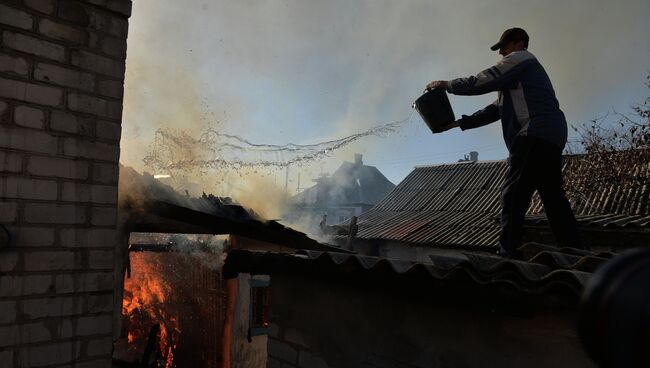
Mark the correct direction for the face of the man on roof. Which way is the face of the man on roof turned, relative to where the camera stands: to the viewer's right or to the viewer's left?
to the viewer's left

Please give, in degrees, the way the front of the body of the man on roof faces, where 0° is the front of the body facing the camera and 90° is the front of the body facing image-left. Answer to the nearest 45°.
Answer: approximately 90°

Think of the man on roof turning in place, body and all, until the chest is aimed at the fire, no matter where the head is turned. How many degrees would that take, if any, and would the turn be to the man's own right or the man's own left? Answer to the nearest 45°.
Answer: approximately 45° to the man's own right
